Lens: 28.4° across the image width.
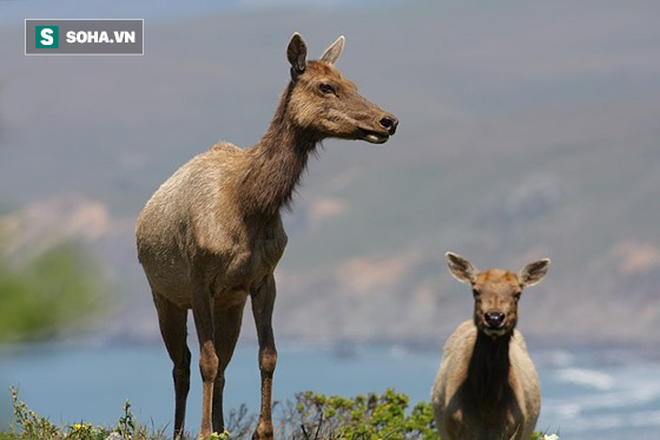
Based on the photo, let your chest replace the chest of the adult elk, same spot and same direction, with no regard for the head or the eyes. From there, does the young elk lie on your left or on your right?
on your left

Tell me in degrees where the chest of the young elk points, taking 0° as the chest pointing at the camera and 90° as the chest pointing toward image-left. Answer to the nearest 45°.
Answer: approximately 0°

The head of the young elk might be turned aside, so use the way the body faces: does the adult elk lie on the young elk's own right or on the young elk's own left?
on the young elk's own right

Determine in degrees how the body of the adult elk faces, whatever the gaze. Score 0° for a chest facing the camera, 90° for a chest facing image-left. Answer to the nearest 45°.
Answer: approximately 315°
